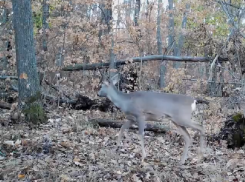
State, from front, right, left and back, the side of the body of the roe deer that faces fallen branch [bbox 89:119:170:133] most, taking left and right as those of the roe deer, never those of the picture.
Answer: right

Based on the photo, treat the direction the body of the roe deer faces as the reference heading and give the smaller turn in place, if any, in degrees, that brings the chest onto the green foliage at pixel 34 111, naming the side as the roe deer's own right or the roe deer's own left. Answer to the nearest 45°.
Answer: approximately 45° to the roe deer's own right

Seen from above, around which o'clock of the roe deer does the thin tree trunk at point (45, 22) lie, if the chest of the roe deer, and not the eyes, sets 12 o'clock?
The thin tree trunk is roughly at 2 o'clock from the roe deer.

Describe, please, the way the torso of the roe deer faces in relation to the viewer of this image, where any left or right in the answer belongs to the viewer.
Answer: facing to the left of the viewer

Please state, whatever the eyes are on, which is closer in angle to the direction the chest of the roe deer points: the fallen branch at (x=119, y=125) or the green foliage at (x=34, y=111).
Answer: the green foliage

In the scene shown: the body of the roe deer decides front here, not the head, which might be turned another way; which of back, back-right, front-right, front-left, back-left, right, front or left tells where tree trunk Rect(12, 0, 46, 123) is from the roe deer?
front-right
